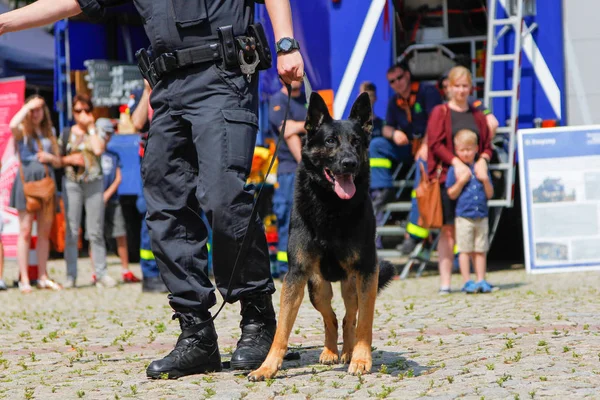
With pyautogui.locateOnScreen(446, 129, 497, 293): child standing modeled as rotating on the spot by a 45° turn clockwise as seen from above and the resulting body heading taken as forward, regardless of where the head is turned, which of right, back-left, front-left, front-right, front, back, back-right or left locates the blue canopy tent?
right

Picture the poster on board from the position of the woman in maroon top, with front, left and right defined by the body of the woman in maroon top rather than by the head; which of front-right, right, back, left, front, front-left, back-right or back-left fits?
back-left

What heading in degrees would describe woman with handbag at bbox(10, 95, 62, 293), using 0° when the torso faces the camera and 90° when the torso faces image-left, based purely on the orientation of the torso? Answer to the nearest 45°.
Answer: approximately 0°

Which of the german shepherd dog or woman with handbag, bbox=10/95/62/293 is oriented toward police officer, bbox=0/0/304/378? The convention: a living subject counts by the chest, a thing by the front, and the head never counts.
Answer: the woman with handbag
